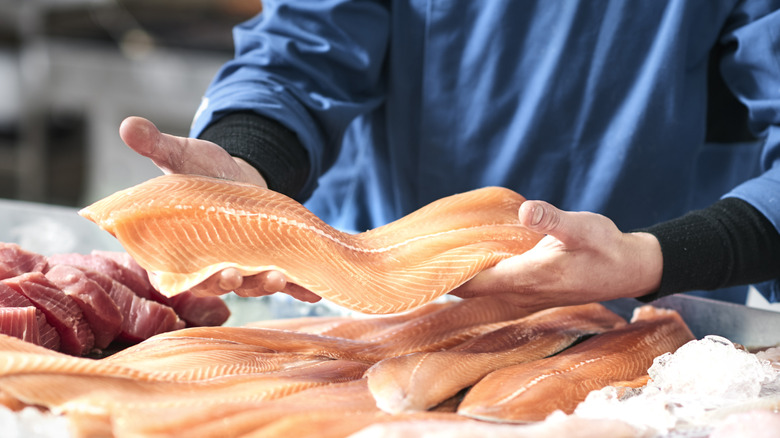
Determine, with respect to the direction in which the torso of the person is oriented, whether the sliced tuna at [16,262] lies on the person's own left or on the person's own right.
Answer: on the person's own right

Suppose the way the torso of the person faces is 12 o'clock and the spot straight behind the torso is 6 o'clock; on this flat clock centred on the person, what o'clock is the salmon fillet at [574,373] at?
The salmon fillet is roughly at 12 o'clock from the person.

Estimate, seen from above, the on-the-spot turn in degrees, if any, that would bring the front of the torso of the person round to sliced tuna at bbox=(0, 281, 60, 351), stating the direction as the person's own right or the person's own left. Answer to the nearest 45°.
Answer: approximately 45° to the person's own right

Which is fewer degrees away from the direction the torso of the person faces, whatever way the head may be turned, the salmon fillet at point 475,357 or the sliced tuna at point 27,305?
the salmon fillet

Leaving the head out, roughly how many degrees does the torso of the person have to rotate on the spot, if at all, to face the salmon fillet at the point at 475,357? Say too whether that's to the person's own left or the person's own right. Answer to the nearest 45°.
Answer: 0° — they already face it

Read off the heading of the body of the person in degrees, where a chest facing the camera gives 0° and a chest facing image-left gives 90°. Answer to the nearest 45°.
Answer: approximately 0°

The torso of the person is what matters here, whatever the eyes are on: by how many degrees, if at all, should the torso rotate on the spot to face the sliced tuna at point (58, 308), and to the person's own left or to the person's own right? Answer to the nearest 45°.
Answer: approximately 45° to the person's own right

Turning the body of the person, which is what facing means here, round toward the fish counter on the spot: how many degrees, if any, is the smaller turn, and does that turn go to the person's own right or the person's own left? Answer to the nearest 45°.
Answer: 0° — they already face it

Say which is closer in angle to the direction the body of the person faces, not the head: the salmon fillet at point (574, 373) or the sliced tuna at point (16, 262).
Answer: the salmon fillet
